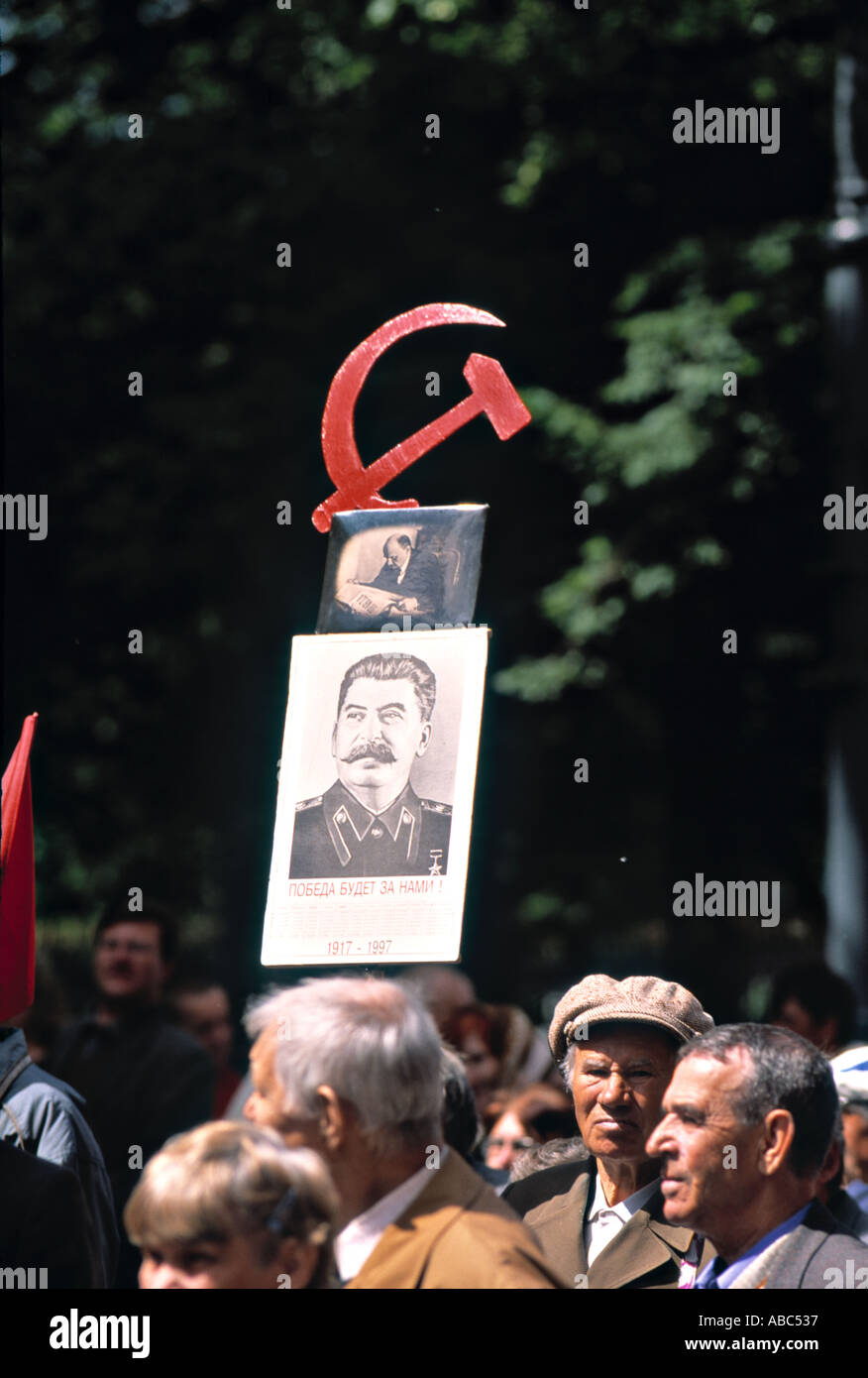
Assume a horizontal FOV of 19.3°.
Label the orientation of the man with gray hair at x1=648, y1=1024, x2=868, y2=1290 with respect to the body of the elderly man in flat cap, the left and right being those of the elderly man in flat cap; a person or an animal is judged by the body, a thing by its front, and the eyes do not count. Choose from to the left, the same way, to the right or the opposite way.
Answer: to the right

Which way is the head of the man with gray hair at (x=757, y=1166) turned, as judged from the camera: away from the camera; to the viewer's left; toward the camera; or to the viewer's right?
to the viewer's left

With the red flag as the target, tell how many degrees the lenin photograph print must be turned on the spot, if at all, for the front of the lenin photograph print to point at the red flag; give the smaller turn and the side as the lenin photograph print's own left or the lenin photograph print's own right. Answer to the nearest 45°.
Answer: approximately 135° to the lenin photograph print's own right

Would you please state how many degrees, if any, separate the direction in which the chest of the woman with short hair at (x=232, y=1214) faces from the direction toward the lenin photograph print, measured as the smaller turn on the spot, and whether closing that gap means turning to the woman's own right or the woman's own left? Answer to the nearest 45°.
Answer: approximately 135° to the woman's own right

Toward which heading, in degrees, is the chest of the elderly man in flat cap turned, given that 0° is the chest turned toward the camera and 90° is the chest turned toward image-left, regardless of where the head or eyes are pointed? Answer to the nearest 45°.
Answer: approximately 0°
